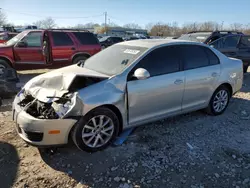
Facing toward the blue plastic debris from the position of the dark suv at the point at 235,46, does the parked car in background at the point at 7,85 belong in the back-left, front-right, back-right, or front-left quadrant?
front-right

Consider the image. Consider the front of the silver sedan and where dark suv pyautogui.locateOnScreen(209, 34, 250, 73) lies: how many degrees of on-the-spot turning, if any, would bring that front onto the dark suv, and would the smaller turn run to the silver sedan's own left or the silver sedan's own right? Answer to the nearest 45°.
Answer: approximately 180°

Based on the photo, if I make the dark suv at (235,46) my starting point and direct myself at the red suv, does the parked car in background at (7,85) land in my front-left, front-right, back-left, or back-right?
front-left

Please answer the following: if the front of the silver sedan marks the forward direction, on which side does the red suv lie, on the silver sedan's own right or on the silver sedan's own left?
on the silver sedan's own right

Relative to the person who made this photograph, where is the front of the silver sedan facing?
facing the viewer and to the left of the viewer

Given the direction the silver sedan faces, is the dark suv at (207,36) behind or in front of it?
behind

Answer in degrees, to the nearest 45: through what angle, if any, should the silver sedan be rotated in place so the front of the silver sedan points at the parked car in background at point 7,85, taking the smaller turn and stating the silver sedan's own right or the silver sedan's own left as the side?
approximately 90° to the silver sedan's own right
